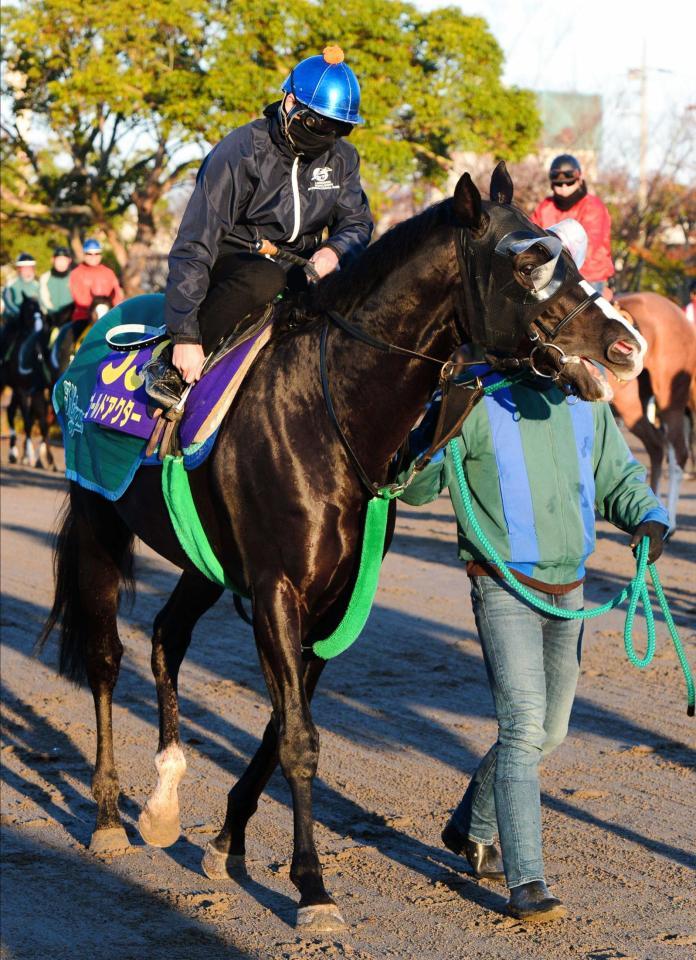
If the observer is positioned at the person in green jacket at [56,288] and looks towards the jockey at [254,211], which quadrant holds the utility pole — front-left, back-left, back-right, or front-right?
back-left

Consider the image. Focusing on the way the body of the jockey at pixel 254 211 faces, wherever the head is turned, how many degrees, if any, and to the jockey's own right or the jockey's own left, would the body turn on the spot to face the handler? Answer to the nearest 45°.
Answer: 0° — they already face them

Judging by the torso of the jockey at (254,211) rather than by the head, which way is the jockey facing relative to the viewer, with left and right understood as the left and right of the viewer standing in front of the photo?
facing the viewer and to the right of the viewer

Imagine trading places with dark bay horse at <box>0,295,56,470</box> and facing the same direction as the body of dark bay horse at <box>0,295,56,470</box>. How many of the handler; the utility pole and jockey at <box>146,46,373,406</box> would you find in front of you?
2

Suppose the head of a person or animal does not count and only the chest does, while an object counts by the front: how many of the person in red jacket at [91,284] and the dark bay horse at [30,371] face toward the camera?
2

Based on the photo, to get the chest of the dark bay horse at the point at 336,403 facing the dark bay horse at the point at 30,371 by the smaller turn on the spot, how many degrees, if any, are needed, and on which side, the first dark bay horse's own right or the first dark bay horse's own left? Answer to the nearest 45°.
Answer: approximately 135° to the first dark bay horse's own left

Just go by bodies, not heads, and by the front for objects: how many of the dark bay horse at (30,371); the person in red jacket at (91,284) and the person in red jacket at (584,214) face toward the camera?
3

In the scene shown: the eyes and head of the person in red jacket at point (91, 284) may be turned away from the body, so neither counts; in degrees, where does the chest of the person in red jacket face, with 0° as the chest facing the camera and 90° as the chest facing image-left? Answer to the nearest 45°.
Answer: approximately 0°
